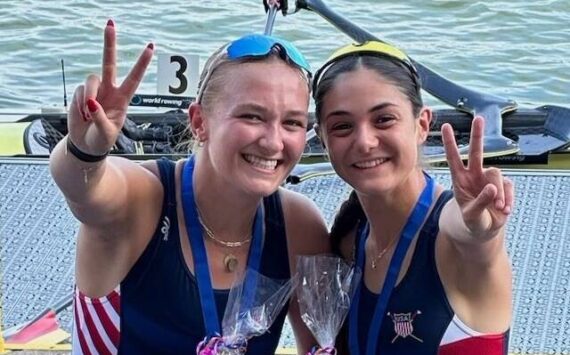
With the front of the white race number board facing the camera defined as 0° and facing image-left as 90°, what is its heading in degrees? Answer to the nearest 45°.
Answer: approximately 0°
